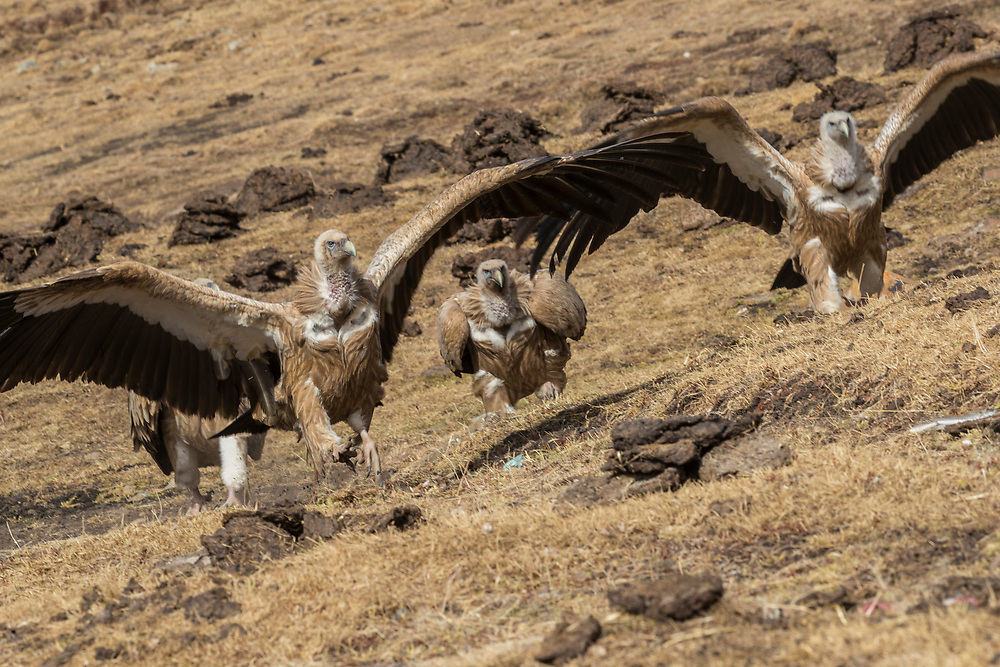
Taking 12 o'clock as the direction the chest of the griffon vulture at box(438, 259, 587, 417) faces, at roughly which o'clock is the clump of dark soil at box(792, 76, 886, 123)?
The clump of dark soil is roughly at 7 o'clock from the griffon vulture.

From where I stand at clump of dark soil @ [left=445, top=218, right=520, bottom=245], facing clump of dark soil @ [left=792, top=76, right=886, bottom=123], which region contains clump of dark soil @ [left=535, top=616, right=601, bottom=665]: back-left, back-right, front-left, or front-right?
back-right

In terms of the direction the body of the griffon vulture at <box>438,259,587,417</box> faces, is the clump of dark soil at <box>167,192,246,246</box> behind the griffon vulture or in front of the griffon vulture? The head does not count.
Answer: behind

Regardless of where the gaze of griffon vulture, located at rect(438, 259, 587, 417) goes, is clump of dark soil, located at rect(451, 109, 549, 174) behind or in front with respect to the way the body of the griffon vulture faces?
behind

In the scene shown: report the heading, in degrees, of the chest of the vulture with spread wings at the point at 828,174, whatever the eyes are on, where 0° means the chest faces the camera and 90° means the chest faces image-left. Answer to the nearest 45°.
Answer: approximately 0°

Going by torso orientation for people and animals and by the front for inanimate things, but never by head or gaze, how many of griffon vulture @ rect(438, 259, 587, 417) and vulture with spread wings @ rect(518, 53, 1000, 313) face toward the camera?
2

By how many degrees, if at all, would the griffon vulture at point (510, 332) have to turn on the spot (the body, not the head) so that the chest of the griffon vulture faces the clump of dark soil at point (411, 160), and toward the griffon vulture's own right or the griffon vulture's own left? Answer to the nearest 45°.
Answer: approximately 180°

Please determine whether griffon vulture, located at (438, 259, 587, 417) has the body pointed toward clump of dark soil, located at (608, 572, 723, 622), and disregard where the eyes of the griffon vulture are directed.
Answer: yes

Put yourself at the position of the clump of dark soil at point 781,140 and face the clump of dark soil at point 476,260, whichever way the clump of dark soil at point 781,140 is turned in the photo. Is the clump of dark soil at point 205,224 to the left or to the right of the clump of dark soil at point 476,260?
right

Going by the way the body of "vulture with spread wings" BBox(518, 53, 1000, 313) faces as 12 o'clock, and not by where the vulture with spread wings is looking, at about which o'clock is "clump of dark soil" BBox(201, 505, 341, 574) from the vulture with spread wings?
The clump of dark soil is roughly at 1 o'clock from the vulture with spread wings.
